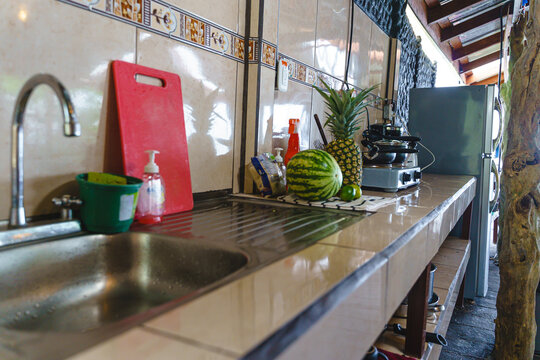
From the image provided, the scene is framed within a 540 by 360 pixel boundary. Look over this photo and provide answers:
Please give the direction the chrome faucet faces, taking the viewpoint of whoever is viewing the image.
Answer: facing the viewer and to the right of the viewer

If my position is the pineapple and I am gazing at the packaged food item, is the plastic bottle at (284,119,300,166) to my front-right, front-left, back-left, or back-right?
front-right

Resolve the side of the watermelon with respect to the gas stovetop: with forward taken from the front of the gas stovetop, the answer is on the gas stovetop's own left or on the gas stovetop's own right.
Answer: on the gas stovetop's own right

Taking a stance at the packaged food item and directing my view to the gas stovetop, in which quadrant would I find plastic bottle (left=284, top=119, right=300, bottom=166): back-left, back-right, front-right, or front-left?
front-left

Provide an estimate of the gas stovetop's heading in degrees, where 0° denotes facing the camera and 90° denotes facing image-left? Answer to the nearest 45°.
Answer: approximately 315°

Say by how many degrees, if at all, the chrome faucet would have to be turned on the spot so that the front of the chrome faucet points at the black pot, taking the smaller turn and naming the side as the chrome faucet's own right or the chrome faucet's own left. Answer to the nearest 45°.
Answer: approximately 90° to the chrome faucet's own left
